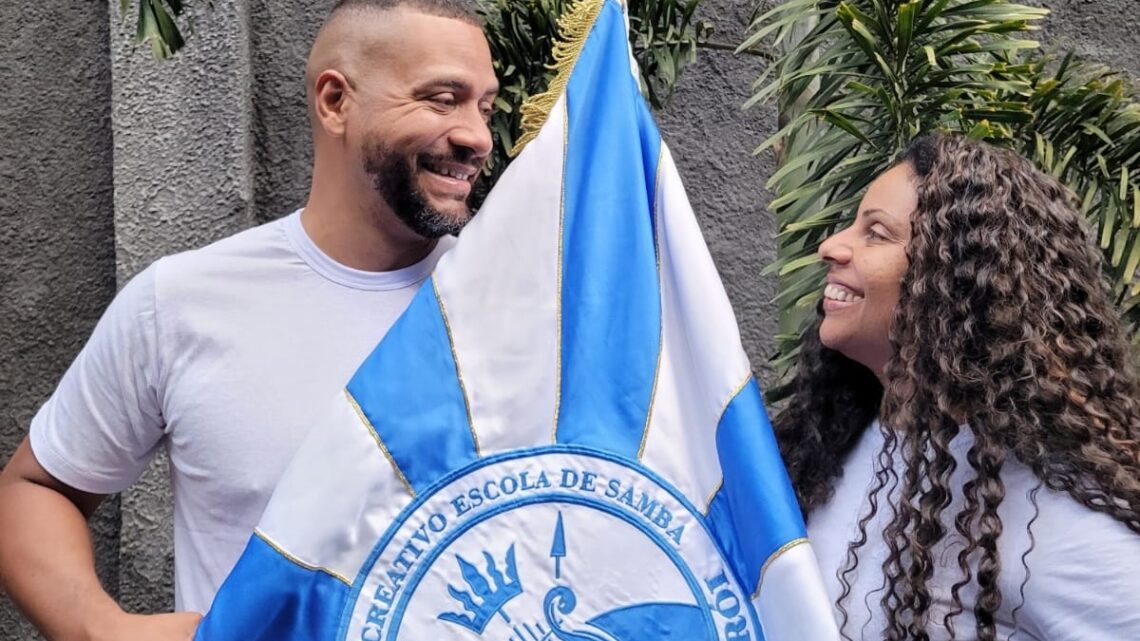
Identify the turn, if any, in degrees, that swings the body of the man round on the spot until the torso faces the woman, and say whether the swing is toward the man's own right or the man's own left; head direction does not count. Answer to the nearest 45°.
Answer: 0° — they already face them

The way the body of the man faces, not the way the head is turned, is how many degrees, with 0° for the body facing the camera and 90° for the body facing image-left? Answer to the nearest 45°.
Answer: approximately 315°

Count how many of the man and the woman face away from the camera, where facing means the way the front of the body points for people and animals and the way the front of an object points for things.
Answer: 0

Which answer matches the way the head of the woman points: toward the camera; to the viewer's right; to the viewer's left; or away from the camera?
to the viewer's left

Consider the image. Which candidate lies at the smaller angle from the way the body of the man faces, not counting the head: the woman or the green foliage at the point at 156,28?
the woman

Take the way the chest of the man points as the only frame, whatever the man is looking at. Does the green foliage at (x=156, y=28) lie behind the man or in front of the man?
behind

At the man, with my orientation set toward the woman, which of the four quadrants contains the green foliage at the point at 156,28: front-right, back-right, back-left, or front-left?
back-left

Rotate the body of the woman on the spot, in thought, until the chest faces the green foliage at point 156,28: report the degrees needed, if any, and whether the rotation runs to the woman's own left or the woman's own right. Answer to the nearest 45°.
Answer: approximately 45° to the woman's own right

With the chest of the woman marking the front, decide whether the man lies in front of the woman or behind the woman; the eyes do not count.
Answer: in front
